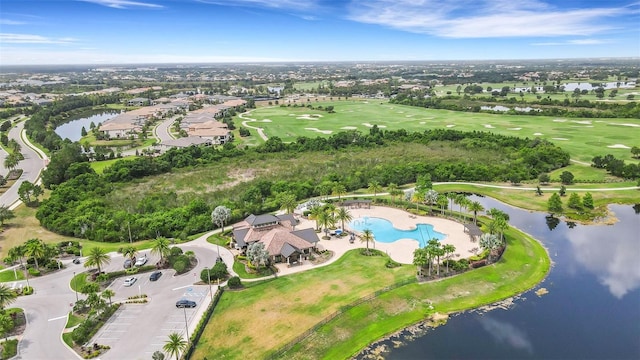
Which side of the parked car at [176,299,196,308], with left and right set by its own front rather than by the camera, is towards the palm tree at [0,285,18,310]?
back

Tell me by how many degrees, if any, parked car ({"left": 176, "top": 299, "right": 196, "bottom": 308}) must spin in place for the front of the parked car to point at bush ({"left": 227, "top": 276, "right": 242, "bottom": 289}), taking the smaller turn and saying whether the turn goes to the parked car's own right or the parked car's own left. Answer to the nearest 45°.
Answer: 0° — it already faces it

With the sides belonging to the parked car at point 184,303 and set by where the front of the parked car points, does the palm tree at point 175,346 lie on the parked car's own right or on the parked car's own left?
on the parked car's own right

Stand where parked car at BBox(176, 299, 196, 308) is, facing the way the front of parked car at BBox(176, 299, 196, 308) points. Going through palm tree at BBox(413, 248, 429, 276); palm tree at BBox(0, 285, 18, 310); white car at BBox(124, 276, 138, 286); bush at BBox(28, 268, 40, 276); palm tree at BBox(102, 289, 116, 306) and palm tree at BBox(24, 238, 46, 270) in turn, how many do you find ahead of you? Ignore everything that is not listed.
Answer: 1

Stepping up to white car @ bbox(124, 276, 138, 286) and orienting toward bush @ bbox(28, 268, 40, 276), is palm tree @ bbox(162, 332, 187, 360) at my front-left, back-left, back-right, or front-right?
back-left

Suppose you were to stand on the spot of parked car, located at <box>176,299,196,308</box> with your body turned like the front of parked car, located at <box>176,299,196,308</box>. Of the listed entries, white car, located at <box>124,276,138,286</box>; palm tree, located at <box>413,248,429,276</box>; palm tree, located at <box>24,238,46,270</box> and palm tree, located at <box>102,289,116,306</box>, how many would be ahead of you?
1

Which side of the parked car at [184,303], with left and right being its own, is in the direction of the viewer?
right

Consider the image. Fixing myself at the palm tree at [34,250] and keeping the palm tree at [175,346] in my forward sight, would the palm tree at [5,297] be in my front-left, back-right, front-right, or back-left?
front-right

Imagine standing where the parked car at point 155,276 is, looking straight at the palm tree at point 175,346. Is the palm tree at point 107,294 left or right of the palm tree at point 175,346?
right

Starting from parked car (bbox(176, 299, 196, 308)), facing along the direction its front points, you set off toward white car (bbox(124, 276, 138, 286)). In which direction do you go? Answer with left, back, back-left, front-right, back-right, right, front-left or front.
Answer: back-left

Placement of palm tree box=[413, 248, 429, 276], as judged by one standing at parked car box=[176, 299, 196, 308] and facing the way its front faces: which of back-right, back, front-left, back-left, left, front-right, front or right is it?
front

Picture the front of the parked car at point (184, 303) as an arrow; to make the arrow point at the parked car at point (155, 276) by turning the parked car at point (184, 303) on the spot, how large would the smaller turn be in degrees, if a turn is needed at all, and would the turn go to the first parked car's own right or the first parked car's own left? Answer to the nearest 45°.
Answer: approximately 90° to the first parked car's own left

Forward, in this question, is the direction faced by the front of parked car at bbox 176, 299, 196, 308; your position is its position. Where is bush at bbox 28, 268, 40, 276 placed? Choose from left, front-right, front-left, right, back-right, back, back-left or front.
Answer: back-left
